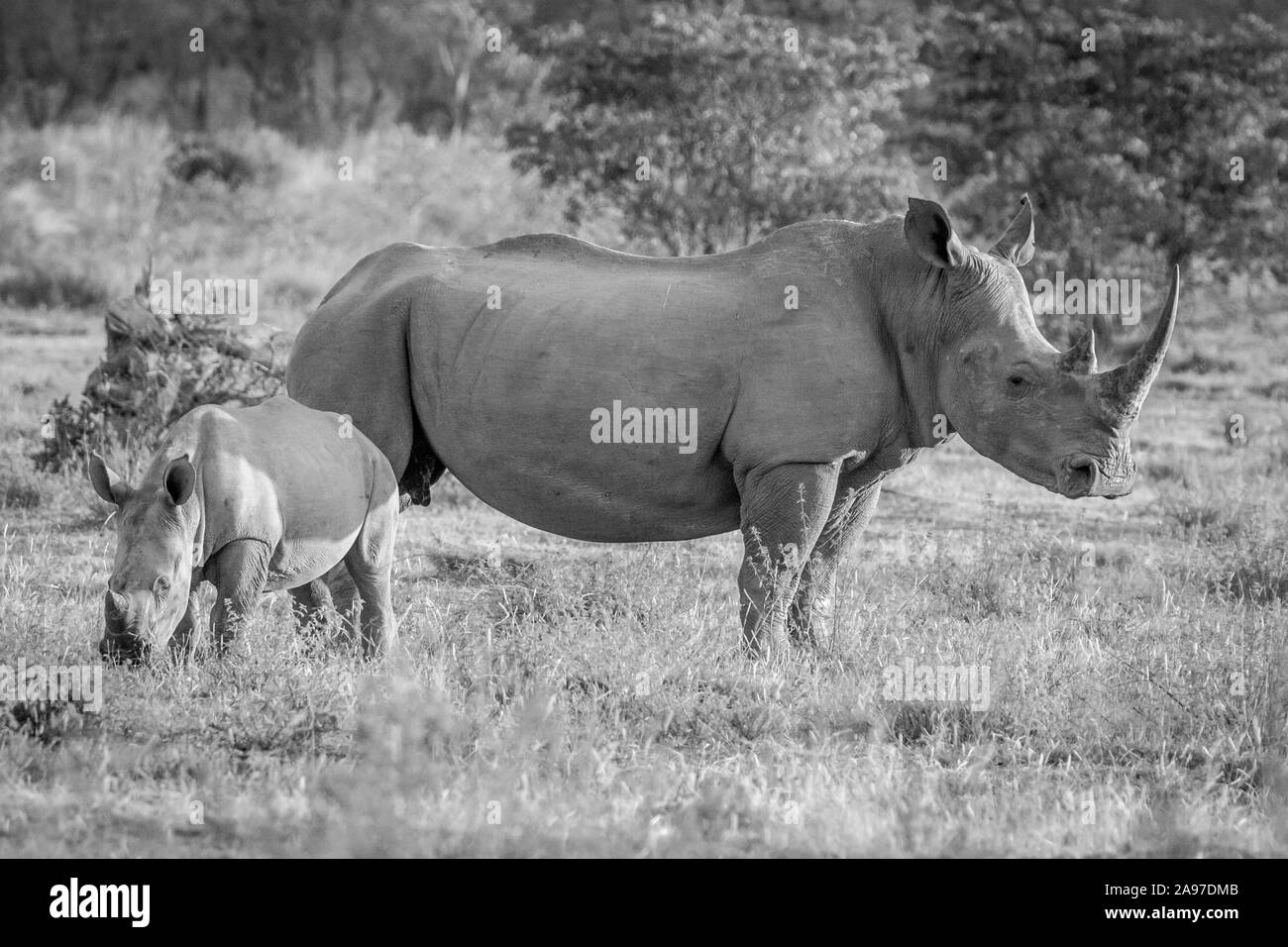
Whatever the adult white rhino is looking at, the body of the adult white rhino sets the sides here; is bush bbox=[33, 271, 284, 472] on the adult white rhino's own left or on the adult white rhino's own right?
on the adult white rhino's own left

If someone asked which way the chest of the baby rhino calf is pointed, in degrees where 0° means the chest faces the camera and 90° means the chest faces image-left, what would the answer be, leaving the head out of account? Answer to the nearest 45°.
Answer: approximately 45°

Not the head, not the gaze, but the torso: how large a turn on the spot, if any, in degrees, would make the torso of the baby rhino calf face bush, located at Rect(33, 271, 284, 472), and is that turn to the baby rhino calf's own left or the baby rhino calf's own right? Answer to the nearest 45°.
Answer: approximately 135° to the baby rhino calf's own right

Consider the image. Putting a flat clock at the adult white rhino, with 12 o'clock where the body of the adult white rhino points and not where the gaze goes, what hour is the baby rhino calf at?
The baby rhino calf is roughly at 5 o'clock from the adult white rhino.

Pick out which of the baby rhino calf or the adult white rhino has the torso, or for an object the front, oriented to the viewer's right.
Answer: the adult white rhino

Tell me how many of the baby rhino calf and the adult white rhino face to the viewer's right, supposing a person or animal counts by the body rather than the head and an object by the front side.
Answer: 1

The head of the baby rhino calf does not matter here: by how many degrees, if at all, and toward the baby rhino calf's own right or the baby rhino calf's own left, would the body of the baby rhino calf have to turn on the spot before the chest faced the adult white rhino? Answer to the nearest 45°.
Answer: approximately 135° to the baby rhino calf's own left

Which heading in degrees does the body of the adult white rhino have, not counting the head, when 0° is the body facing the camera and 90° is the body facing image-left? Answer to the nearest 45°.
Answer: approximately 270°
